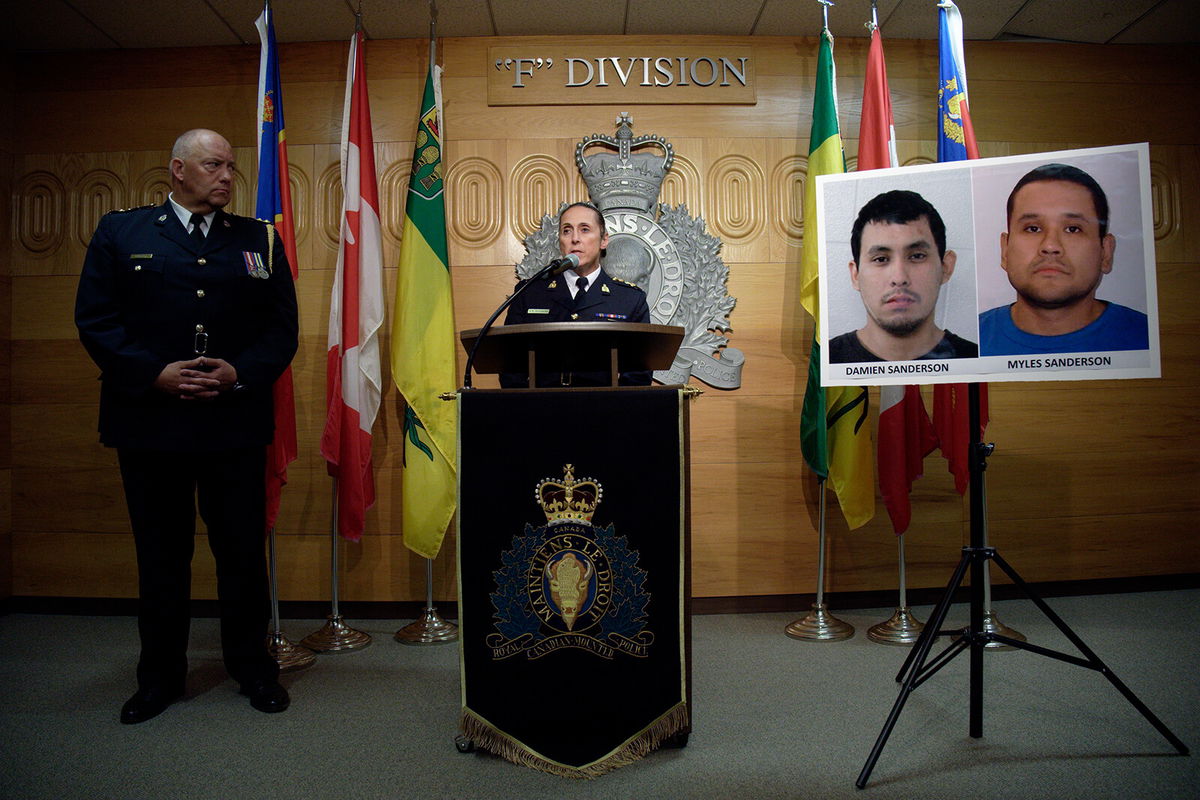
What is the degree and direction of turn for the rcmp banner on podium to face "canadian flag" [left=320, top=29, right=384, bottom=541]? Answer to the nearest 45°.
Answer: approximately 135° to its right

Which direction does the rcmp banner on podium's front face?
toward the camera

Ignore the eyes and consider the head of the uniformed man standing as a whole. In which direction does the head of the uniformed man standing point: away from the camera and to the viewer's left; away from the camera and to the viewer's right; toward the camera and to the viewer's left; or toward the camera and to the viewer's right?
toward the camera and to the viewer's right

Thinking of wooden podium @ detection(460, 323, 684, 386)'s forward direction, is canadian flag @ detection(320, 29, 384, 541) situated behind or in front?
behind

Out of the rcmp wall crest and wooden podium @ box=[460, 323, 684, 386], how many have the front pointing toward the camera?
2

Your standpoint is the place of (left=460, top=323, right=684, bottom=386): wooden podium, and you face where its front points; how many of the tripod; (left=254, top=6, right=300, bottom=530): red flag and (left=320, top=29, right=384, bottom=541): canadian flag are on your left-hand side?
1

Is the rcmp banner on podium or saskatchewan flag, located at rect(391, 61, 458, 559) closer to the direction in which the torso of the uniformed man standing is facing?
the rcmp banner on podium

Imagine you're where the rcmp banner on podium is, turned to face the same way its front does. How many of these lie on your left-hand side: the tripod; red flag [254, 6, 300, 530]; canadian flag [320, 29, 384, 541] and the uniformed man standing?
1

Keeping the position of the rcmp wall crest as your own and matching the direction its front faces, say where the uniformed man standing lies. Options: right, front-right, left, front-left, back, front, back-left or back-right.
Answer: front-right

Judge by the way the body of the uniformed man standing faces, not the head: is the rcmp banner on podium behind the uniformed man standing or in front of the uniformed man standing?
in front

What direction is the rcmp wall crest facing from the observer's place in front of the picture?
facing the viewer

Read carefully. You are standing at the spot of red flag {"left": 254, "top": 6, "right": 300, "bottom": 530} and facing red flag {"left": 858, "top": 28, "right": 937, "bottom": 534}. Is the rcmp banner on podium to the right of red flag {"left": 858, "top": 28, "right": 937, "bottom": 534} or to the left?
right
